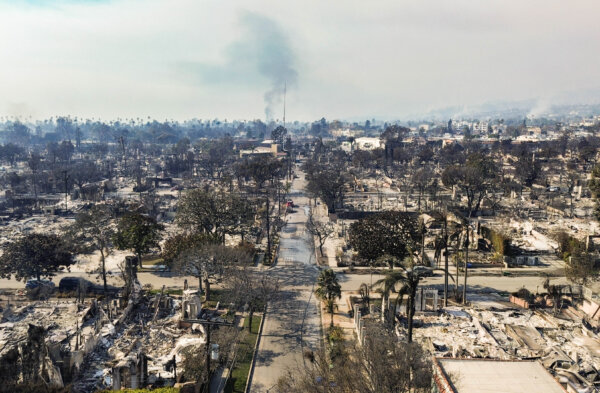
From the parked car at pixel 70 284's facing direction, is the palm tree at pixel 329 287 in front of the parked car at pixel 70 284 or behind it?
in front

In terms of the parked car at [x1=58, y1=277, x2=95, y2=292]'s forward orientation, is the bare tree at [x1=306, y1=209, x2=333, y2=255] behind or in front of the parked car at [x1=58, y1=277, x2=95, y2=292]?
in front

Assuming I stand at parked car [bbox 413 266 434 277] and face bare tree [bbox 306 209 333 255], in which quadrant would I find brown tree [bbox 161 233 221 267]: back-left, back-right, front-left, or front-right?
front-left

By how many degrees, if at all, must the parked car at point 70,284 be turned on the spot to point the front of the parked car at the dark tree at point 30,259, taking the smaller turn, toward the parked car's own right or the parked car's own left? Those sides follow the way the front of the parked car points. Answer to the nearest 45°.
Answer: approximately 180°

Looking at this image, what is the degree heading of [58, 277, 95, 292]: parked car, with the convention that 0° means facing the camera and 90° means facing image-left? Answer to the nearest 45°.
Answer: approximately 270°

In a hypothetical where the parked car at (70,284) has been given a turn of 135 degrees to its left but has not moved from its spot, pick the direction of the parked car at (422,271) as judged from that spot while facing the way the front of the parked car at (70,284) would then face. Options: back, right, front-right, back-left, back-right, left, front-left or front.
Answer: back
